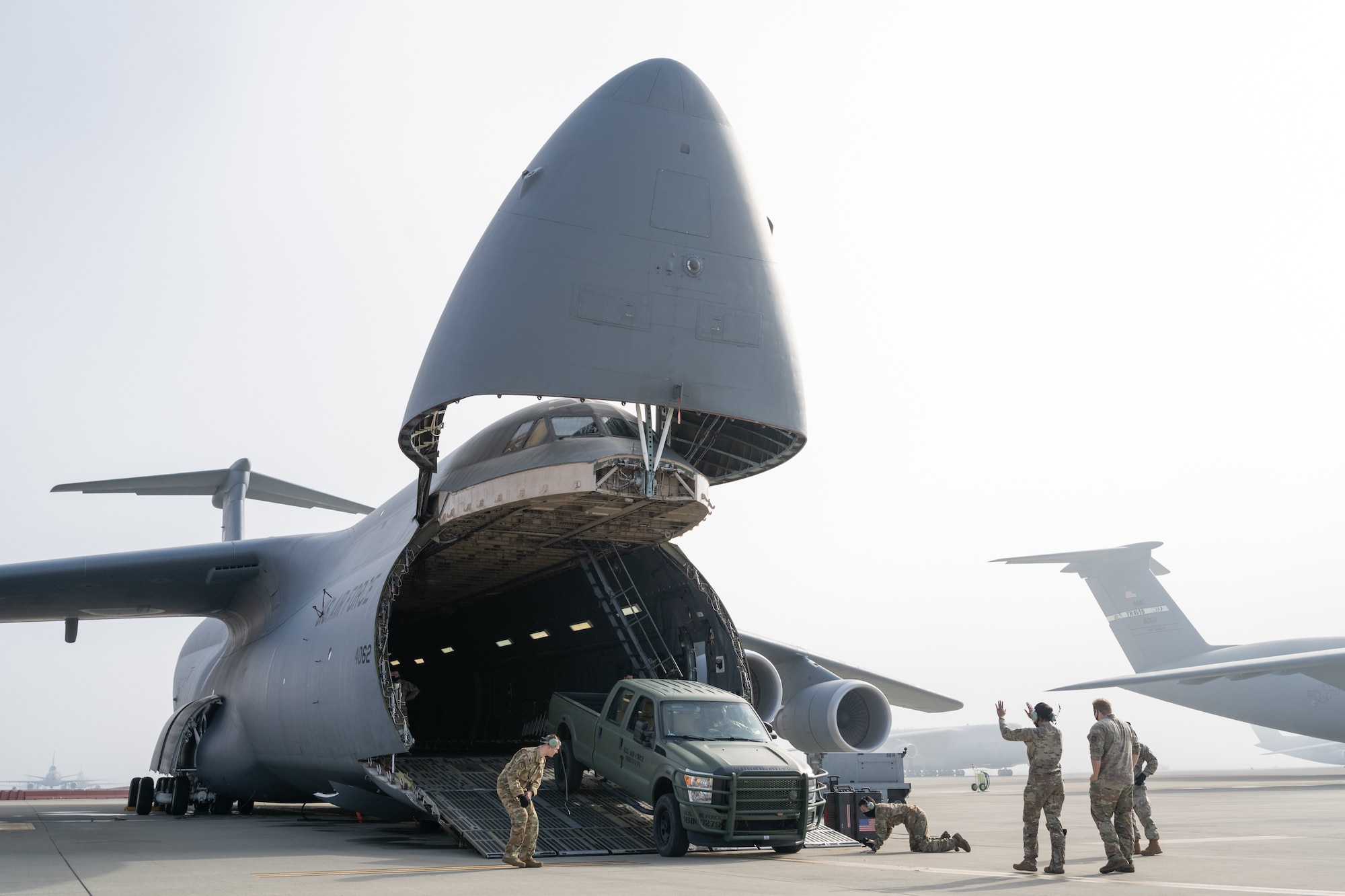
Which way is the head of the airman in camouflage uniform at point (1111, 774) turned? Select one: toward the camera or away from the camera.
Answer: away from the camera

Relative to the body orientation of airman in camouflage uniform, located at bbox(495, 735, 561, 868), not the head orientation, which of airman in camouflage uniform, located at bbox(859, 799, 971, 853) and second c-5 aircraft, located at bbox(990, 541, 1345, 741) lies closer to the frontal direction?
the airman in camouflage uniform

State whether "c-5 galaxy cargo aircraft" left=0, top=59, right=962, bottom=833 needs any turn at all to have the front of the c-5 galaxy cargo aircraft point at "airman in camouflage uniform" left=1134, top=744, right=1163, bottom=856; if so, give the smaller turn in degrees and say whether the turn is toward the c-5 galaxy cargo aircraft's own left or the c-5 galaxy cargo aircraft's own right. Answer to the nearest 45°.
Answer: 0° — it already faces them

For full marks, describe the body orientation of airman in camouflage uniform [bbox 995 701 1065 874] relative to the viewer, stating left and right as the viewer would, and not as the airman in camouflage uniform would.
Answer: facing away from the viewer and to the left of the viewer

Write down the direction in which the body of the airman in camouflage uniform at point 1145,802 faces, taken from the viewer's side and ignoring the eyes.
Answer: to the viewer's left
